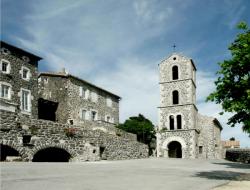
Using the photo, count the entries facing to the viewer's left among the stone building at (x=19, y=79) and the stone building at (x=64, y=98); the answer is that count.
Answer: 0

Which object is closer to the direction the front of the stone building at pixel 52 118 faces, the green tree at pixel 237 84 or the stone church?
the green tree

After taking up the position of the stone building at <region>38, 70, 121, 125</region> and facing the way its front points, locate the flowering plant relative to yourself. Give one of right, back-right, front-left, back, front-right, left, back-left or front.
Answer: front-right

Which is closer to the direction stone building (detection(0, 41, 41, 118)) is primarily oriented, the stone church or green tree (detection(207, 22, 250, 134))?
the green tree

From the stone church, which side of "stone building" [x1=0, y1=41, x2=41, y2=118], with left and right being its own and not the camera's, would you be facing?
left

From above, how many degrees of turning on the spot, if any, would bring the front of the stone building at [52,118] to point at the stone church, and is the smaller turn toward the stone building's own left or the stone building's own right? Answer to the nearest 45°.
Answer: approximately 90° to the stone building's own left

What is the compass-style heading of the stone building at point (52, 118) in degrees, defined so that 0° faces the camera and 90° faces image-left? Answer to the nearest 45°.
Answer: approximately 315°
